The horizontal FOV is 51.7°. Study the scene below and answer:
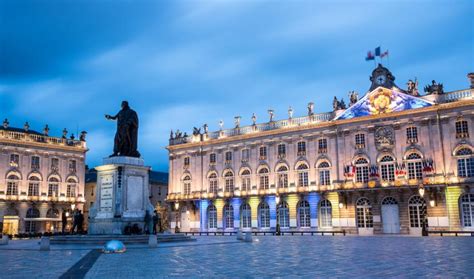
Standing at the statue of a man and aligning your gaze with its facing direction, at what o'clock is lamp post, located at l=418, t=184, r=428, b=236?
The lamp post is roughly at 7 o'clock from the statue of a man.

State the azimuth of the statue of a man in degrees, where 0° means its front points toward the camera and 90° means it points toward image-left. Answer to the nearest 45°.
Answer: approximately 45°
